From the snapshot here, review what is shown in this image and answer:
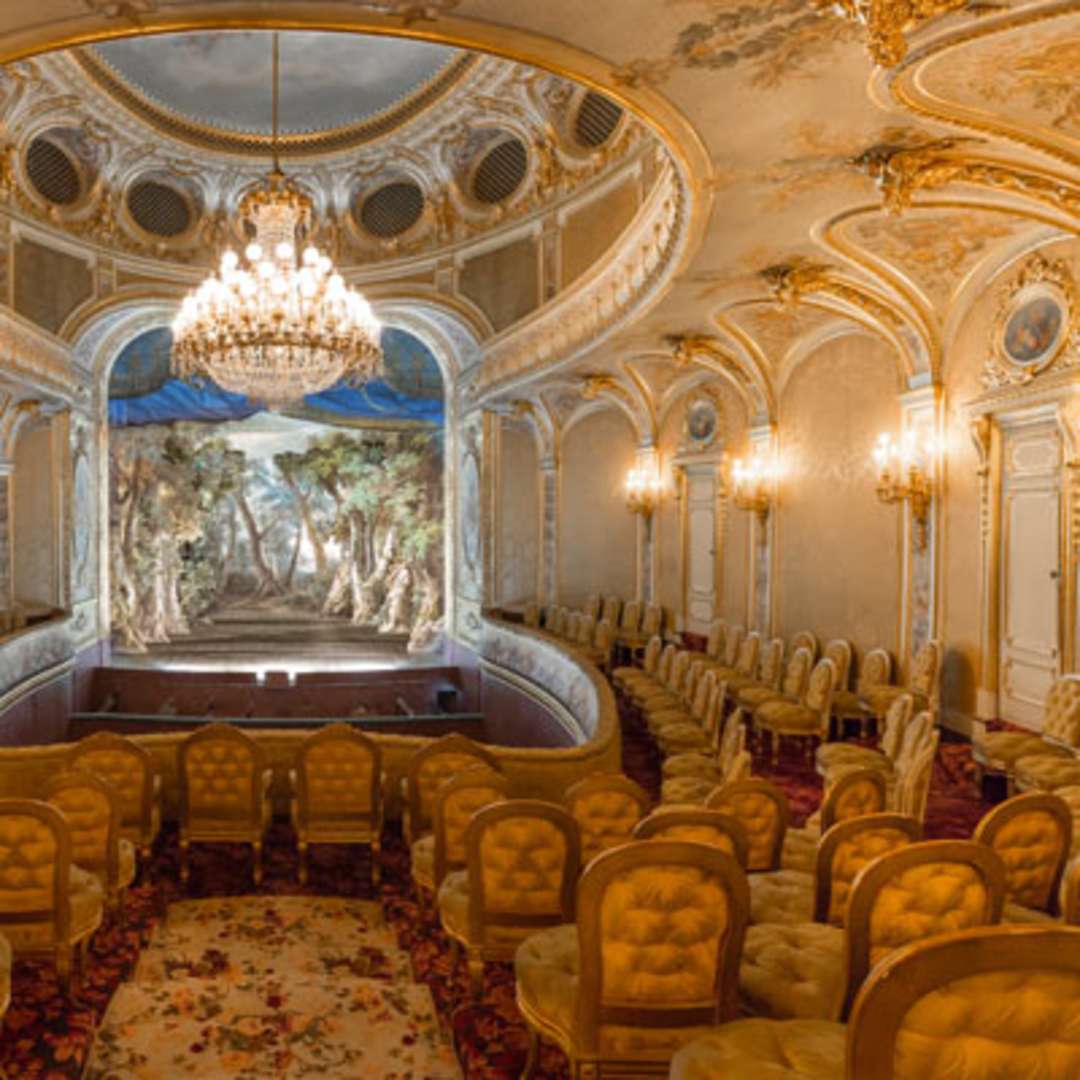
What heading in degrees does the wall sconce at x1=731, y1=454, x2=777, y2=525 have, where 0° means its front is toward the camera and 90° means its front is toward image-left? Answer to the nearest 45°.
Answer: approximately 45°

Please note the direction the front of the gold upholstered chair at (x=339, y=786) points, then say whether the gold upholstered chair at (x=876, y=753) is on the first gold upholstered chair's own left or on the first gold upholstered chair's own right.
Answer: on the first gold upholstered chair's own right

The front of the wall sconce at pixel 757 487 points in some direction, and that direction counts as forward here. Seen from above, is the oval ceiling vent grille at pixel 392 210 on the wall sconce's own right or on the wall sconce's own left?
on the wall sconce's own right

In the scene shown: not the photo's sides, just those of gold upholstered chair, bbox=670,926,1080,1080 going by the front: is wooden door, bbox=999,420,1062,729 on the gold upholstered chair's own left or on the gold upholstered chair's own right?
on the gold upholstered chair's own right

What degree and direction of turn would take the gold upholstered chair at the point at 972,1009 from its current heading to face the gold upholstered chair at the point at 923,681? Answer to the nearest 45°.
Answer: approximately 45° to its right

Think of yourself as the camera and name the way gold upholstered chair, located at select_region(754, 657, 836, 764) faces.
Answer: facing to the left of the viewer

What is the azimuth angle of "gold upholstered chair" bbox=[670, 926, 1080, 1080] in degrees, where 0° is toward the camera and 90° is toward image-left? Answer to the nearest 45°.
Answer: approximately 135°

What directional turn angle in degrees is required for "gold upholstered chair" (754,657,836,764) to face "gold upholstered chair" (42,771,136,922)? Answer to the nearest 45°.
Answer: approximately 45° to its left

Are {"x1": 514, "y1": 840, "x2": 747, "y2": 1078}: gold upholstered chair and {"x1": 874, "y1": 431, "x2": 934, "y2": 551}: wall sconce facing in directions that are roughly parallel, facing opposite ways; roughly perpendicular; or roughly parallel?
roughly perpendicular
